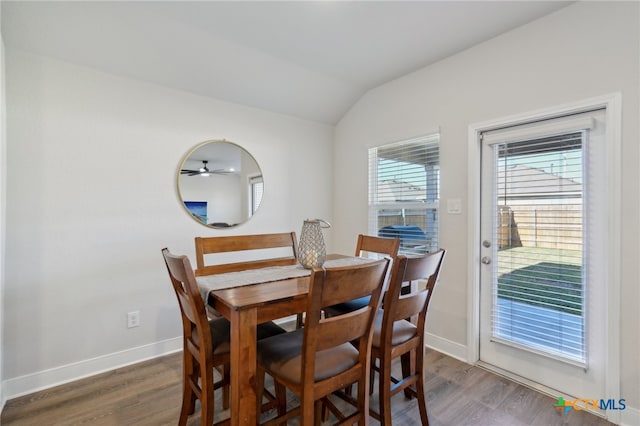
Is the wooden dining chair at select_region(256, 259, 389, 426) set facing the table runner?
yes

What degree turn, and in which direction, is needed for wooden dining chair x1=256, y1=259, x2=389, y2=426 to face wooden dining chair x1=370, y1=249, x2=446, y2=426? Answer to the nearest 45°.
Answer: approximately 90° to its right

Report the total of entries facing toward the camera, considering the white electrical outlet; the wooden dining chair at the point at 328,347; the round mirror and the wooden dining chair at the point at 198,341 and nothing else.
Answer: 2

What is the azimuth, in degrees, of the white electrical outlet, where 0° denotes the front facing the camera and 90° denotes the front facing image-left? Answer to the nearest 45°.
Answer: approximately 0°

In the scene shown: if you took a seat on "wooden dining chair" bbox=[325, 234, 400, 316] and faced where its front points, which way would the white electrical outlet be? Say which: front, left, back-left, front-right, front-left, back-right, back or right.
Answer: front-right

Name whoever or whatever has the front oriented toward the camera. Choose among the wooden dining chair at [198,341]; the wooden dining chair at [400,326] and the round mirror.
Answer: the round mirror

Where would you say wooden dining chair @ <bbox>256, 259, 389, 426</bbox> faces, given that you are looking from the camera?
facing away from the viewer and to the left of the viewer

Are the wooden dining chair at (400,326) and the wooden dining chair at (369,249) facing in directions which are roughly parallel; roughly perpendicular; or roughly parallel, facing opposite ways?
roughly perpendicular

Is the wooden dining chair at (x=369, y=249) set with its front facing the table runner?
yes

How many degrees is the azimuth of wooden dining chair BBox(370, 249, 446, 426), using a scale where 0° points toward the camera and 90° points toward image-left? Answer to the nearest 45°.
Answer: approximately 135°

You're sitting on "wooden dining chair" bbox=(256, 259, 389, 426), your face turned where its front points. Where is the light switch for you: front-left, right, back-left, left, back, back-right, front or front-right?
right
